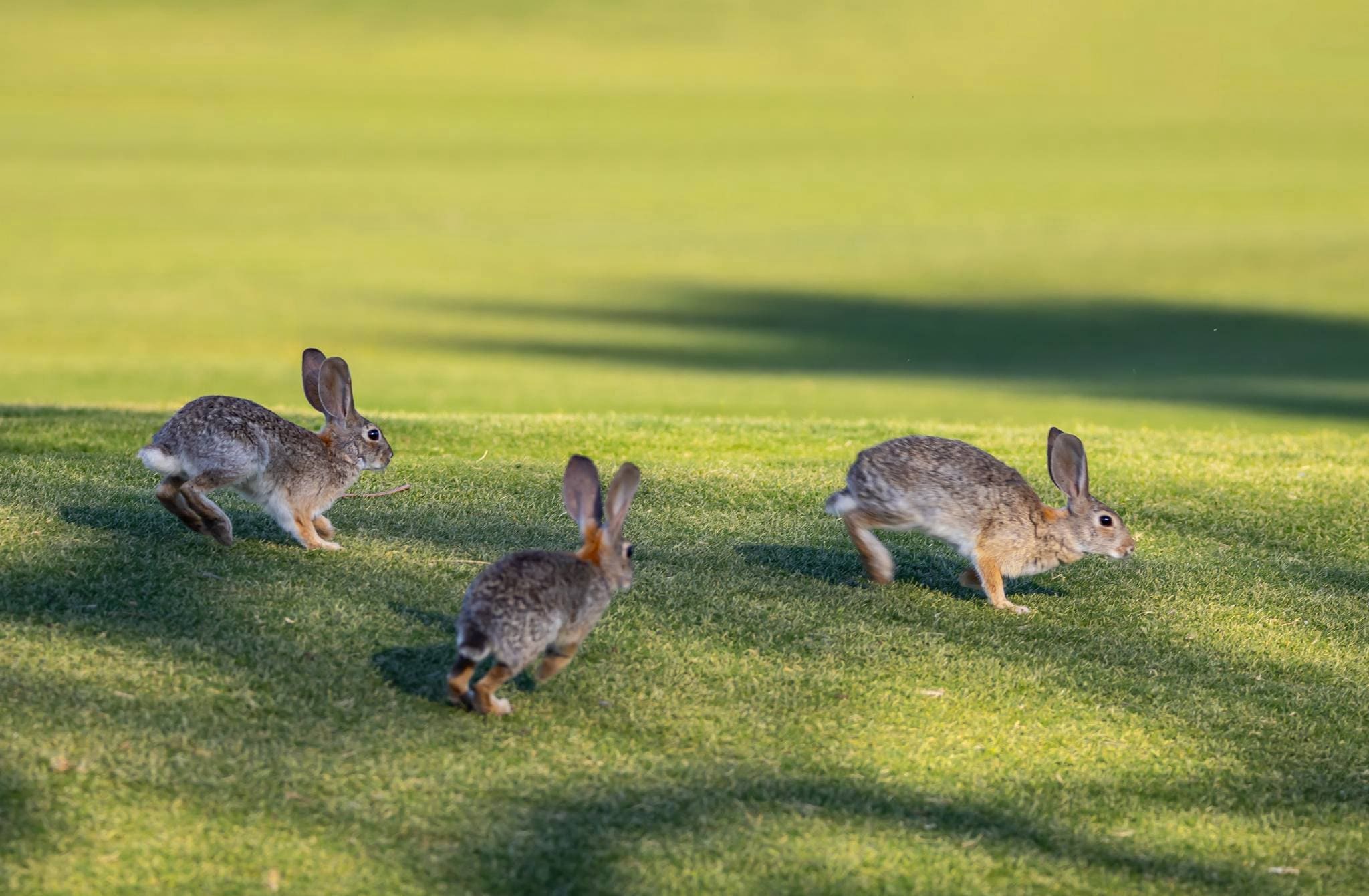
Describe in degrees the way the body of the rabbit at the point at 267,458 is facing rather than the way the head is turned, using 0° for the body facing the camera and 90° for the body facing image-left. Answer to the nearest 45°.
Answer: approximately 270°

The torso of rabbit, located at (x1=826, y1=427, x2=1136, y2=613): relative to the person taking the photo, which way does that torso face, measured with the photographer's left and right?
facing to the right of the viewer

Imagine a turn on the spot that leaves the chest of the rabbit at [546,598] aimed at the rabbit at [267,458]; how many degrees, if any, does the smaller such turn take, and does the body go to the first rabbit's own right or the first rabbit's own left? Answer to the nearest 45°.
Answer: approximately 90° to the first rabbit's own left

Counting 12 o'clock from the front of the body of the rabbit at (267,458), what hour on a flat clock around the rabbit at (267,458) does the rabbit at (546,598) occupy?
the rabbit at (546,598) is roughly at 2 o'clock from the rabbit at (267,458).

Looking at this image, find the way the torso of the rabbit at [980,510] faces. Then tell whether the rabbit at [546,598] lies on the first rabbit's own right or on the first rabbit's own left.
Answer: on the first rabbit's own right

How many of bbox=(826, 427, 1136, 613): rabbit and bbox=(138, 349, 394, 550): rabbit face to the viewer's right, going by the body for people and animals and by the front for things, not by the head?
2

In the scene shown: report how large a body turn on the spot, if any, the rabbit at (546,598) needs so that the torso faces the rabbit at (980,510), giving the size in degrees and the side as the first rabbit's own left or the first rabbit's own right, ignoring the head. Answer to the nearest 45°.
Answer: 0° — it already faces it

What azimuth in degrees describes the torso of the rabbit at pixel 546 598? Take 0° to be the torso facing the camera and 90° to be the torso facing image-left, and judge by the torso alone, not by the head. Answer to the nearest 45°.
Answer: approximately 225°
